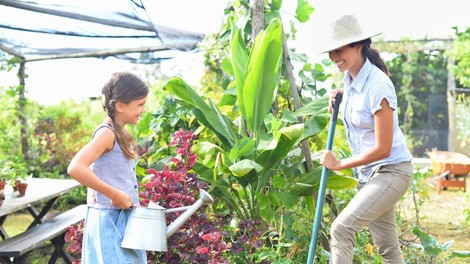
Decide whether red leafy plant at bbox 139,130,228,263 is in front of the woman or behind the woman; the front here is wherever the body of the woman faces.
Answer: in front

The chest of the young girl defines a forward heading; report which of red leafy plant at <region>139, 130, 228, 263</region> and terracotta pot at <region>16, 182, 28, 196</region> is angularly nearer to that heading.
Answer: the red leafy plant

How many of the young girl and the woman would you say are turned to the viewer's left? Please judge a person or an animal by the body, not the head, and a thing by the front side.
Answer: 1

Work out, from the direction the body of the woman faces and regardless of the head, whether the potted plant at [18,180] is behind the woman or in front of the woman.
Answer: in front

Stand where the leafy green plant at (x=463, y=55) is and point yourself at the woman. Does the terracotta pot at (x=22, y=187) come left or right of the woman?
right

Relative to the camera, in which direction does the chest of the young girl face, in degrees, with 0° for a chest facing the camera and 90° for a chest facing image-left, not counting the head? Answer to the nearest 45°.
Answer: approximately 270°

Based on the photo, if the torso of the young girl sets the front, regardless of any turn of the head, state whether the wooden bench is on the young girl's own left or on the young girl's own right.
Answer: on the young girl's own left

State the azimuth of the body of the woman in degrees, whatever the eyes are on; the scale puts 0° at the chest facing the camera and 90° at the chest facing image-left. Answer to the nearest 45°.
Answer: approximately 90°

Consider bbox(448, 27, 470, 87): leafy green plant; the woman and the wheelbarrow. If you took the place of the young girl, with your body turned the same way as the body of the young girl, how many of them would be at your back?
0

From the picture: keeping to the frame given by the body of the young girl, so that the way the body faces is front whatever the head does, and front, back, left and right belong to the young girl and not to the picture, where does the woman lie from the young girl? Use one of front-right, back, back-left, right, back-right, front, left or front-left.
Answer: front

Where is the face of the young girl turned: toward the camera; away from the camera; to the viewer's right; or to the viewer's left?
to the viewer's right

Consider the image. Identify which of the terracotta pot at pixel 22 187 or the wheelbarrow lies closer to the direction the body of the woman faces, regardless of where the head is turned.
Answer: the terracotta pot

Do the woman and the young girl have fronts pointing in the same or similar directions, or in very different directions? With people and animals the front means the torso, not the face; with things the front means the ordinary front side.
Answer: very different directions

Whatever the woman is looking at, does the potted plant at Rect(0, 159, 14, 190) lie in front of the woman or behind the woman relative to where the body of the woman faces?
in front
